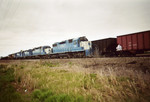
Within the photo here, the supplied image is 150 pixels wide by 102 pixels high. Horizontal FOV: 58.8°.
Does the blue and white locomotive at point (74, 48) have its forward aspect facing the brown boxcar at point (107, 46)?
yes

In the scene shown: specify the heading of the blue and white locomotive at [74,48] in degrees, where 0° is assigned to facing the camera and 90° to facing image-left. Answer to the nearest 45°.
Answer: approximately 315°

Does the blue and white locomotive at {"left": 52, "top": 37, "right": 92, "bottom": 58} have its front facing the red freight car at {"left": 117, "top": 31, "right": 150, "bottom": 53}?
yes
